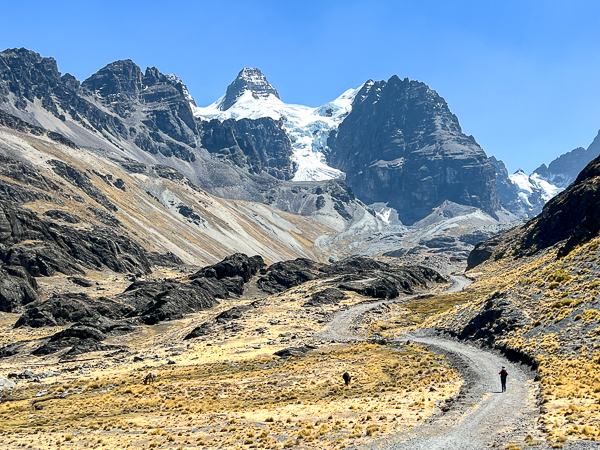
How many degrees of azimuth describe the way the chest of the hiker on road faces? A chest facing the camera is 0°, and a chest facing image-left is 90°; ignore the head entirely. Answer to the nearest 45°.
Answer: approximately 180°
